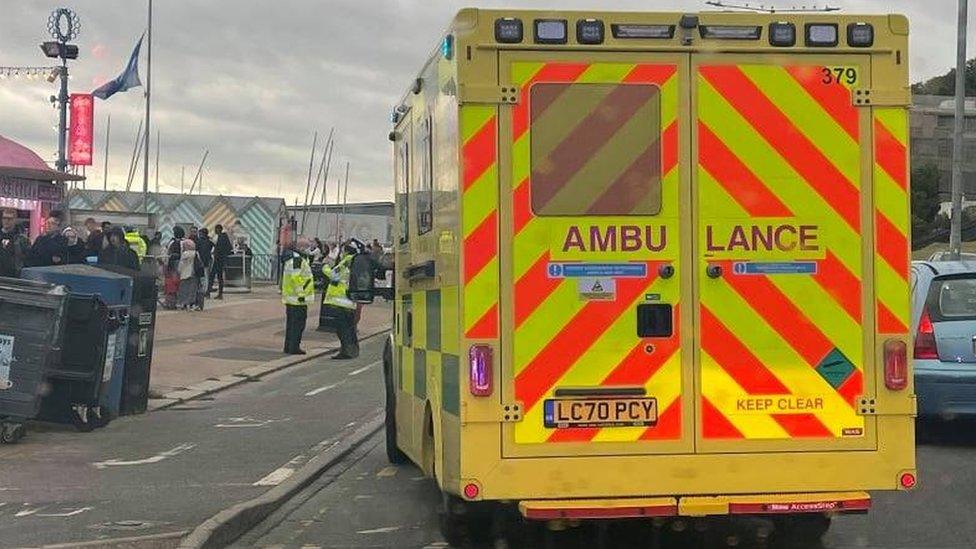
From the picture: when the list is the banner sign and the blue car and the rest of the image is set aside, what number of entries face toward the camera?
1

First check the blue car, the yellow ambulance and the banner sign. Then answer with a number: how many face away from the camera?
2

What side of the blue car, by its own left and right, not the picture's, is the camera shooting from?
back

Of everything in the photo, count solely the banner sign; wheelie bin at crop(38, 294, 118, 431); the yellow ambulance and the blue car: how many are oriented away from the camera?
2

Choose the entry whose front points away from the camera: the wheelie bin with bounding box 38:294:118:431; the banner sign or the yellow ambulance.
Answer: the yellow ambulance

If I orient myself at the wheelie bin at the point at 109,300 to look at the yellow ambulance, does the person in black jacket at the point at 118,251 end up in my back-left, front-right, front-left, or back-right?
back-left

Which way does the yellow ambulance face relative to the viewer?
away from the camera

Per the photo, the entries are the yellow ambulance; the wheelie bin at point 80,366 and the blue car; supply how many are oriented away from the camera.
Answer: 2
